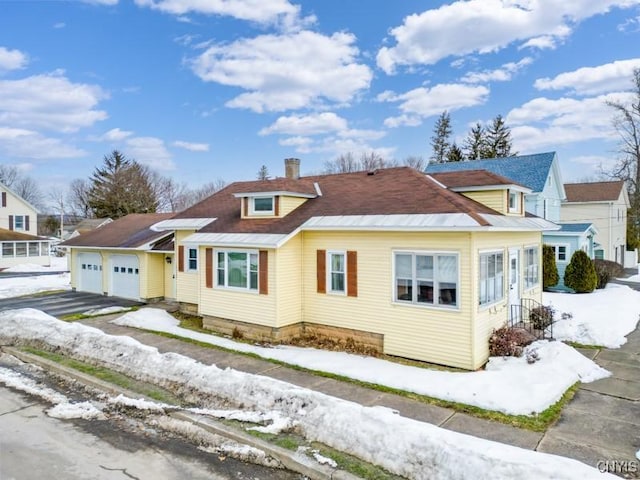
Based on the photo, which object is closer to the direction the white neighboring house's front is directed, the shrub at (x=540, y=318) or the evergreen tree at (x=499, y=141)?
the shrub

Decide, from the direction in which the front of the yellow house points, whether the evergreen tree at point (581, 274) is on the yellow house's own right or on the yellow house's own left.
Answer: on the yellow house's own left

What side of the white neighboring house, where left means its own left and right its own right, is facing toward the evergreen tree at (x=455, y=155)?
left

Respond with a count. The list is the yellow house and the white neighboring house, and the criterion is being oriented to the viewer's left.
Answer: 0

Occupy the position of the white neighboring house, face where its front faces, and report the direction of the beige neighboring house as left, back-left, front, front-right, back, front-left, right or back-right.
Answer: front-left

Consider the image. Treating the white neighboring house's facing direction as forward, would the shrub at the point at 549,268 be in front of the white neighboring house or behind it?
in front

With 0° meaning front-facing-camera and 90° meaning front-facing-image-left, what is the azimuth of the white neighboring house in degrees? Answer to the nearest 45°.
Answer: approximately 0°
